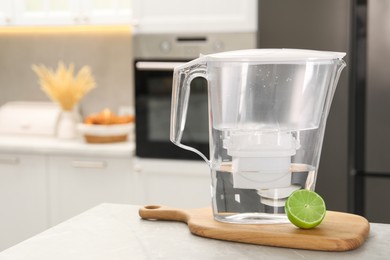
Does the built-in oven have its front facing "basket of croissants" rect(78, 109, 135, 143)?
no

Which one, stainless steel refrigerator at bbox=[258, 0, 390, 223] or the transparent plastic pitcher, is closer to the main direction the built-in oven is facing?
the transparent plastic pitcher

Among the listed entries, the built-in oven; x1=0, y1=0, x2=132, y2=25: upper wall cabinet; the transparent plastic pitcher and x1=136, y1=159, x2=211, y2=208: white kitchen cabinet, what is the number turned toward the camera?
3

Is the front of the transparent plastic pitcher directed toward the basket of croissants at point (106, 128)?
no

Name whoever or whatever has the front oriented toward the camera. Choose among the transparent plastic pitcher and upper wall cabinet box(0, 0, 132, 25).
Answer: the upper wall cabinet

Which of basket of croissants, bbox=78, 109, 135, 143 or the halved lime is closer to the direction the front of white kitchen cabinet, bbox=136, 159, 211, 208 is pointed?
the halved lime

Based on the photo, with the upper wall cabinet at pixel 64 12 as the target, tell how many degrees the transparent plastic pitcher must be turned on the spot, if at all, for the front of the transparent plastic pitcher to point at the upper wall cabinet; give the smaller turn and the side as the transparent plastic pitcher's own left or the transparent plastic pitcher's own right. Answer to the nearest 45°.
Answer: approximately 135° to the transparent plastic pitcher's own left

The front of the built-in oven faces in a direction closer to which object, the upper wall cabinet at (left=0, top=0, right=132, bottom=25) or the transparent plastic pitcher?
the transparent plastic pitcher

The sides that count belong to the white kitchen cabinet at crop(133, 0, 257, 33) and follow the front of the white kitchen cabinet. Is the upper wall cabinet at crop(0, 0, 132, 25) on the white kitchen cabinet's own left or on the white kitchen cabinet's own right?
on the white kitchen cabinet's own right

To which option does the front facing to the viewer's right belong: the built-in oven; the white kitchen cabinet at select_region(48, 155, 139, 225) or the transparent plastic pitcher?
the transparent plastic pitcher

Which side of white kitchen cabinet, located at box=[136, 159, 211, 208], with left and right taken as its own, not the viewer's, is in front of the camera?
front

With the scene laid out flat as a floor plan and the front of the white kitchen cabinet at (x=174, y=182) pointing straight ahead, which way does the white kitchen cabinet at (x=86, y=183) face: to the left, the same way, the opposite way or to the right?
the same way

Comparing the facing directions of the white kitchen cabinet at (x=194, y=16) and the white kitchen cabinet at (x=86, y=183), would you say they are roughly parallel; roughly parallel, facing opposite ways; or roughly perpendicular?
roughly parallel

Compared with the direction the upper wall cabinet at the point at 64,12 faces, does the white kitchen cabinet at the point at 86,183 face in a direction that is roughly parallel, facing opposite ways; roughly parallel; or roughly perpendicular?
roughly parallel

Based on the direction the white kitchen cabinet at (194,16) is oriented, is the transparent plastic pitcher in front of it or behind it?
in front

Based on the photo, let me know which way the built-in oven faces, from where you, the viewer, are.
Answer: facing the viewer
